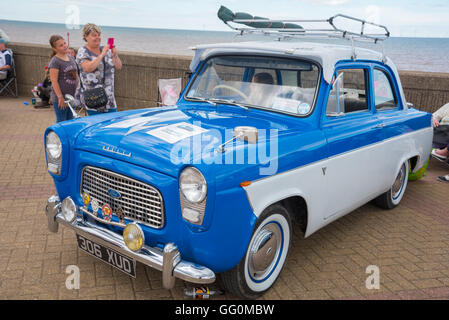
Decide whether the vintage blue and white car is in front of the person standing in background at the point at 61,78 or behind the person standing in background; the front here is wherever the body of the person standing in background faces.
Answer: in front

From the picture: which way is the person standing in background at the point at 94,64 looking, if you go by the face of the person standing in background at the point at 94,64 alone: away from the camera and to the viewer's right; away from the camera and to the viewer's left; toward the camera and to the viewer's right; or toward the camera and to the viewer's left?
toward the camera and to the viewer's right

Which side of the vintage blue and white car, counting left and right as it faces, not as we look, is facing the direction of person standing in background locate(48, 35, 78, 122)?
right

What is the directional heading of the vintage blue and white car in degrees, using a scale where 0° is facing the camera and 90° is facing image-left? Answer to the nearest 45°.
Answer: approximately 45°

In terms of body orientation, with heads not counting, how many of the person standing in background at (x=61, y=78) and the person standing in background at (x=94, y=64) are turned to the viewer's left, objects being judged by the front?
0

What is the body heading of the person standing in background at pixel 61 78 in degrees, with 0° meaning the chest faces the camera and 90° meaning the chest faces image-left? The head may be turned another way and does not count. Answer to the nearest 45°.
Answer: approximately 315°
